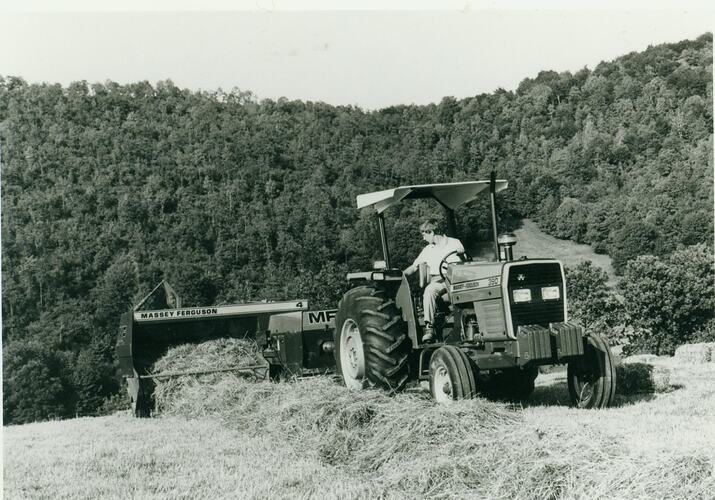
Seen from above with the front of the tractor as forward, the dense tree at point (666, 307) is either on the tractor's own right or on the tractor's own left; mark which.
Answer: on the tractor's own left

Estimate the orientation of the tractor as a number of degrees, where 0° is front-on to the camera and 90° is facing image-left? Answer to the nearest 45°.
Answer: approximately 315°

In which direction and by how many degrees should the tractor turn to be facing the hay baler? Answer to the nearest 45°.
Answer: approximately 180°

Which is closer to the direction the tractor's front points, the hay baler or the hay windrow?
the hay windrow

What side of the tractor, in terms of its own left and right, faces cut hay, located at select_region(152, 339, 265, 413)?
back
